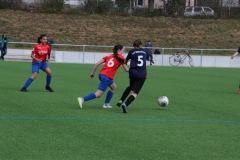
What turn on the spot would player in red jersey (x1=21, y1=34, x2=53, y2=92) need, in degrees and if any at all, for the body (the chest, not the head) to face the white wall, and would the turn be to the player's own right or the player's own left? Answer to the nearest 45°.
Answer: approximately 135° to the player's own left

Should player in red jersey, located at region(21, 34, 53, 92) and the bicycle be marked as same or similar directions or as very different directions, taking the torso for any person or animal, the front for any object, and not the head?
same or similar directions

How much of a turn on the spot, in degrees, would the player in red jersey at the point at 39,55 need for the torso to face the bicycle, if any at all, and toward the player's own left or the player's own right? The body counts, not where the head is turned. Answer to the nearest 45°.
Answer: approximately 90° to the player's own left

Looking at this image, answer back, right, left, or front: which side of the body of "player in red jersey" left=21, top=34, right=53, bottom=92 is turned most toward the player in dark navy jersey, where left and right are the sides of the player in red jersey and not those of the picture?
front

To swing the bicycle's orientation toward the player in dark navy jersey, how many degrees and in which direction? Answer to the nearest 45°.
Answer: approximately 90° to its right

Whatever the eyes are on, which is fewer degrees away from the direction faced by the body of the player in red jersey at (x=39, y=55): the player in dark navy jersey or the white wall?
the player in dark navy jersey

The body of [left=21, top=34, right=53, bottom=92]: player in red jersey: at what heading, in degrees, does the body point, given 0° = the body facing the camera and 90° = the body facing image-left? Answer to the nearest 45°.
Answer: approximately 315°

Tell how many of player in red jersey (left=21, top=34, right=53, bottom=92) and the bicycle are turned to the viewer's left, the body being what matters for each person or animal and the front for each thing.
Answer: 0

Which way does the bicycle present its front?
to the viewer's right
